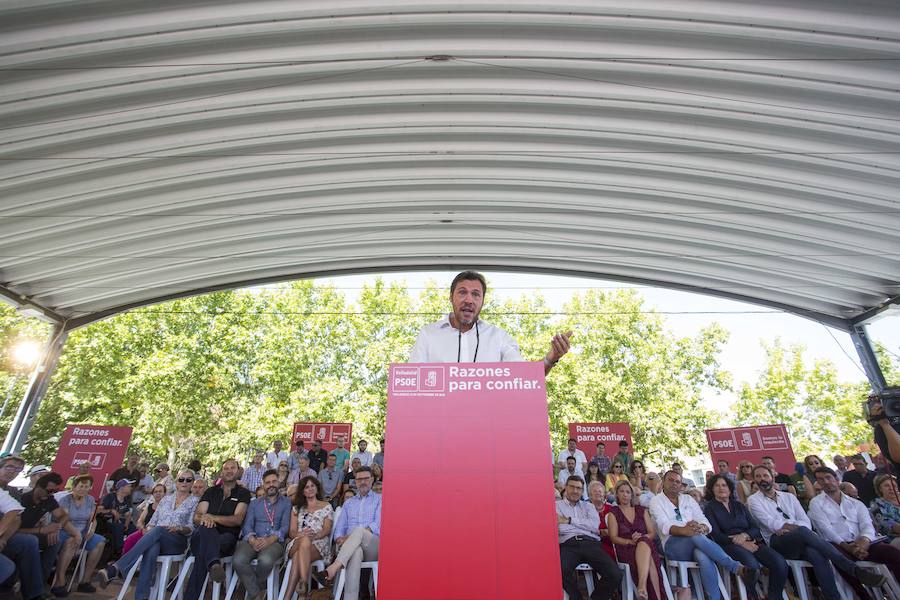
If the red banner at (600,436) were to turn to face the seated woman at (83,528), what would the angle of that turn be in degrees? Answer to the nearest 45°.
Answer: approximately 45° to its right

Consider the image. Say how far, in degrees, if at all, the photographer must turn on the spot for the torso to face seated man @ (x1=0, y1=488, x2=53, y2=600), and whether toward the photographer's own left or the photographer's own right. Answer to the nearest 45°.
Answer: approximately 45° to the photographer's own left

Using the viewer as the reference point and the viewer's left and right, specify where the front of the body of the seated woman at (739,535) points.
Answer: facing the viewer and to the right of the viewer

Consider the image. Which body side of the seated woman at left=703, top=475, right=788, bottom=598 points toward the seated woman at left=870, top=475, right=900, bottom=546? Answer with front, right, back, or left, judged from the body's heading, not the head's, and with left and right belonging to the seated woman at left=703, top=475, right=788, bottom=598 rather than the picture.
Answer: left

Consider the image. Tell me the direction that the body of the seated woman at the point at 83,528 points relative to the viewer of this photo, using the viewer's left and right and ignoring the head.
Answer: facing the viewer

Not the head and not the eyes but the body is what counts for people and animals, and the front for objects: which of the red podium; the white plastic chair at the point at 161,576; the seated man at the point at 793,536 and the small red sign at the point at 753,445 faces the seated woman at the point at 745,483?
the small red sign

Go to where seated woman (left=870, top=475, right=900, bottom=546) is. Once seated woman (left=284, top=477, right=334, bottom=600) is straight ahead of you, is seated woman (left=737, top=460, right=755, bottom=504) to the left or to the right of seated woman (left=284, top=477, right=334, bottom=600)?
right

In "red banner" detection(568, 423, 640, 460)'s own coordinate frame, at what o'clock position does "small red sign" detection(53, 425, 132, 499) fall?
The small red sign is roughly at 2 o'clock from the red banner.

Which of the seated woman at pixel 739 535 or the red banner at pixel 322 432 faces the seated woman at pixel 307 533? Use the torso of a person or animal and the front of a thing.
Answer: the red banner

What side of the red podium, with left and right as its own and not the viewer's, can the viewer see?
front

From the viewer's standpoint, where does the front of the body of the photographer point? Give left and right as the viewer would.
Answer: facing to the left of the viewer

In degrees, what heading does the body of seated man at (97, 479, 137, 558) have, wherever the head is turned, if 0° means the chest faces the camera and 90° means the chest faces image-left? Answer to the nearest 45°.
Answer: approximately 315°

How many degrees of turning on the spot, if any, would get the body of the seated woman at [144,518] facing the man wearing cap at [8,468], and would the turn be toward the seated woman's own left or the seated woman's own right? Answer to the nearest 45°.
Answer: approximately 135° to the seated woman's own right

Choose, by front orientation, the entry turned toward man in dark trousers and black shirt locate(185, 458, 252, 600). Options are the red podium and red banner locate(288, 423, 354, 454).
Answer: the red banner
